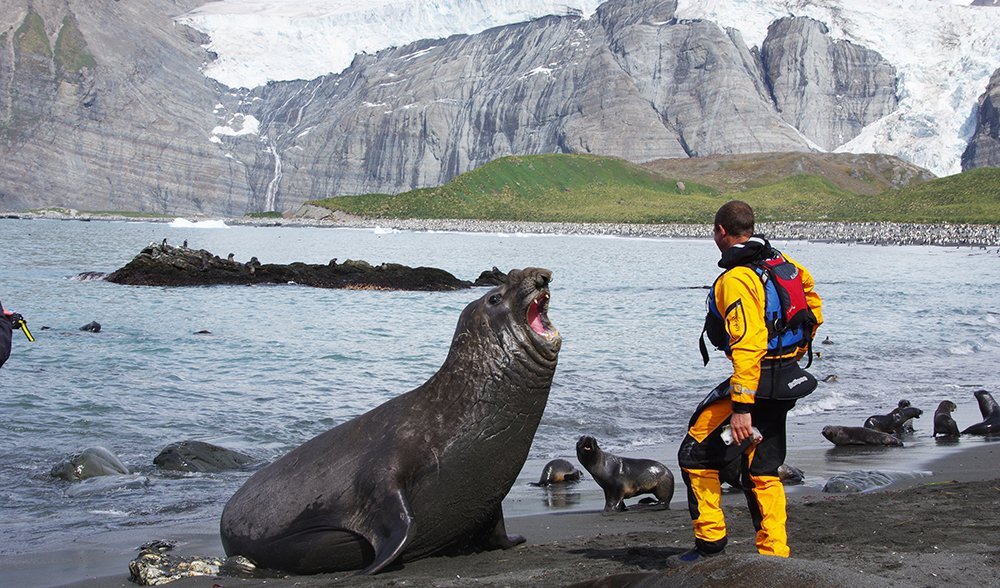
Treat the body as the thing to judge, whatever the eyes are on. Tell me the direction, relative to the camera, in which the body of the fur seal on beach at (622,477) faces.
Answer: to the viewer's left

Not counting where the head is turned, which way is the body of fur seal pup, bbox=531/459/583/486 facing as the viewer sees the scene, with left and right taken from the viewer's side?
facing to the right of the viewer

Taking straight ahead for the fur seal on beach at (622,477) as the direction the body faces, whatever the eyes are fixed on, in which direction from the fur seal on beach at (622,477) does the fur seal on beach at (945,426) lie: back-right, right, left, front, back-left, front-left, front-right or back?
back-right

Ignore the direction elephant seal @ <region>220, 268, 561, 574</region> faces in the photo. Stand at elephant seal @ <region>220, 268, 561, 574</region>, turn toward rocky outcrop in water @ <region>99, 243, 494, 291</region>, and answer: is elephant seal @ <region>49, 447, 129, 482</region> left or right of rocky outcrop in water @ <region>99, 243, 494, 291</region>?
left

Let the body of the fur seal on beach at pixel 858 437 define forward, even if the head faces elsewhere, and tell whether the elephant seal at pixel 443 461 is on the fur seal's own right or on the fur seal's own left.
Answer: on the fur seal's own left

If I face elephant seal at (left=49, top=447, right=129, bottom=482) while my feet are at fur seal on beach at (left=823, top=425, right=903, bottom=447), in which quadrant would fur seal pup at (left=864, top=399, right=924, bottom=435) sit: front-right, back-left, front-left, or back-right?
back-right

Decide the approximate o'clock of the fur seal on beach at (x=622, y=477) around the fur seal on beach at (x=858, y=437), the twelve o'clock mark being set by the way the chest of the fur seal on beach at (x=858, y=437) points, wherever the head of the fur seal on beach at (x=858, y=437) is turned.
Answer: the fur seal on beach at (x=622, y=477) is roughly at 10 o'clock from the fur seal on beach at (x=858, y=437).
